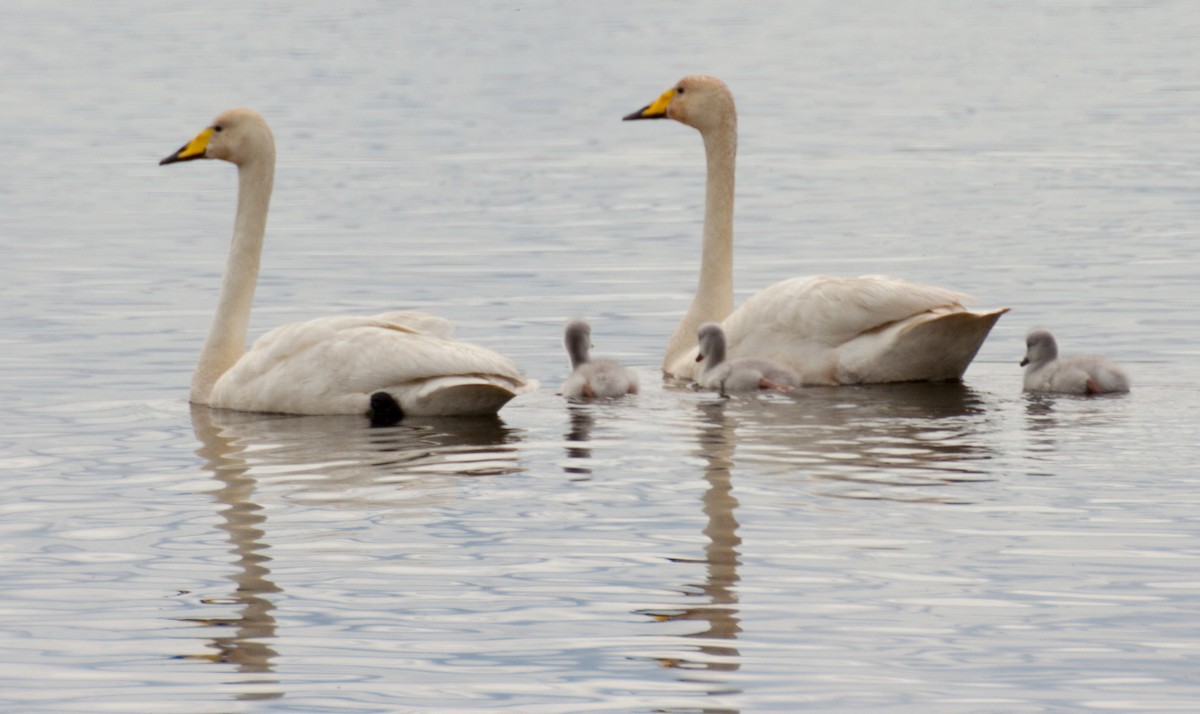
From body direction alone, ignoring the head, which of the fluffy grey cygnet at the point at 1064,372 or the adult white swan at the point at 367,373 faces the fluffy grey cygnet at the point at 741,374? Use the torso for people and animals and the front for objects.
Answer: the fluffy grey cygnet at the point at 1064,372

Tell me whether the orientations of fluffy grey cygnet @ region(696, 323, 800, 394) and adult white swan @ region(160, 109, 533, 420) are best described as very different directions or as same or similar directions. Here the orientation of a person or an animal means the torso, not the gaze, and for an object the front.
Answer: same or similar directions

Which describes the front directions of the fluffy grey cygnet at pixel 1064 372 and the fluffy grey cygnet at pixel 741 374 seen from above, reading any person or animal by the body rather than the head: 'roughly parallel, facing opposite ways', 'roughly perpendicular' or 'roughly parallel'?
roughly parallel

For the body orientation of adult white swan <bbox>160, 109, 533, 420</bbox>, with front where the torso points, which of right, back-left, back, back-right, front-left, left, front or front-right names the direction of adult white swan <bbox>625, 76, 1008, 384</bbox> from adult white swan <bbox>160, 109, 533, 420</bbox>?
back

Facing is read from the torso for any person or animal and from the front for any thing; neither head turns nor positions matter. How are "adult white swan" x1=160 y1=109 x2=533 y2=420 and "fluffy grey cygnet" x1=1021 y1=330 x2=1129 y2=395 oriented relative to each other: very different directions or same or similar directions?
same or similar directions

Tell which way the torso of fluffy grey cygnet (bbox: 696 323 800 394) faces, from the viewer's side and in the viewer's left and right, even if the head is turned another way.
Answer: facing to the left of the viewer

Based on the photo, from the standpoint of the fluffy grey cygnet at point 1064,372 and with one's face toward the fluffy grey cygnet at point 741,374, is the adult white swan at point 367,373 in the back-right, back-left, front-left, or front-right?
front-left

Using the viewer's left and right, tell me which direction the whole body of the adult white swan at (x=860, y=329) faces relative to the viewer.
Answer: facing to the left of the viewer

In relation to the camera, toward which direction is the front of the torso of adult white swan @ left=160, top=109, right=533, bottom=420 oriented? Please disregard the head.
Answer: to the viewer's left

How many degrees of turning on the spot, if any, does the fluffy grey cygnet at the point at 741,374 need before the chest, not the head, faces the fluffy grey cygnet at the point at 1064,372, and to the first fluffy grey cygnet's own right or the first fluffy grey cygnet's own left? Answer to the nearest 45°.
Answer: approximately 180°

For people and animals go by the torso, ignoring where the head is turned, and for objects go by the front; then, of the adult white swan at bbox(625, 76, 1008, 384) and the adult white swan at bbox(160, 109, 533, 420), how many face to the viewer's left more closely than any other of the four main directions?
2

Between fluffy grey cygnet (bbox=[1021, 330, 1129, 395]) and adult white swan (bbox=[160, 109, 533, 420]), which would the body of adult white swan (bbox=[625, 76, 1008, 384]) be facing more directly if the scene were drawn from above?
the adult white swan

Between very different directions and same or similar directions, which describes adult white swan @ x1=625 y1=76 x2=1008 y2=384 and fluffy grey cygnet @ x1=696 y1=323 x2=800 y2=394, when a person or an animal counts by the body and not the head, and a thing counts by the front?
same or similar directions

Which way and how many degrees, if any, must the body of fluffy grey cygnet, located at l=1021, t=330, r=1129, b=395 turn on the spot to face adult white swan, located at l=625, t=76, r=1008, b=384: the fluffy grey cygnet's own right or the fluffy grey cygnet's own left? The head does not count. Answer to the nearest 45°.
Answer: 0° — it already faces it

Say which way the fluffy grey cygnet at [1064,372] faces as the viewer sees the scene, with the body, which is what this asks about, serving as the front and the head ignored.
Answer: to the viewer's left
